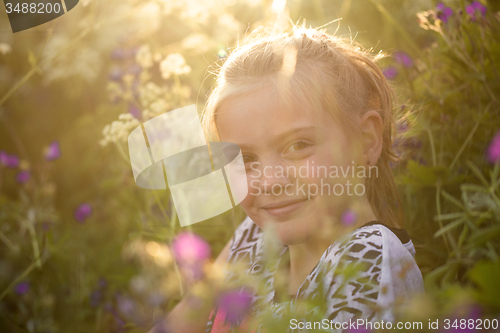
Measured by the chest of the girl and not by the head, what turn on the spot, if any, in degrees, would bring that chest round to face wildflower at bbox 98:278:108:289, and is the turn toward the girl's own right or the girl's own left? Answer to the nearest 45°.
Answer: approximately 90° to the girl's own right

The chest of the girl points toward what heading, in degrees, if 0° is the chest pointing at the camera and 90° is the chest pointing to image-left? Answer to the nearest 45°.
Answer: approximately 45°

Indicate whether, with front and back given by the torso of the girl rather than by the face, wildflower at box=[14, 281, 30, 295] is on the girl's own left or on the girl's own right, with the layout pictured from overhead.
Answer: on the girl's own right

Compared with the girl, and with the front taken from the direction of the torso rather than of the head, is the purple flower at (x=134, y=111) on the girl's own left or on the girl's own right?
on the girl's own right

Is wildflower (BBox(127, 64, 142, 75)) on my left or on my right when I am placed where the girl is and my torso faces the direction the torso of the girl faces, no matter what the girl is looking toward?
on my right

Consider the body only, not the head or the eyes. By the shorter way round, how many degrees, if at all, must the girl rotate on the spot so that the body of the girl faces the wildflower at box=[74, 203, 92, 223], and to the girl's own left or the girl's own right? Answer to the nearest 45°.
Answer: approximately 90° to the girl's own right
